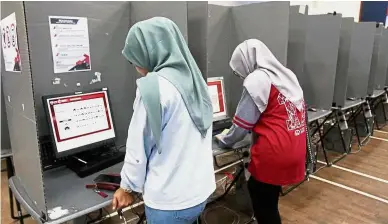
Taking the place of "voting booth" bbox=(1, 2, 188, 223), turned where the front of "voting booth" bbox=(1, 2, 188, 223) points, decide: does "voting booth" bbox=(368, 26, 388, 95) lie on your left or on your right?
on your left

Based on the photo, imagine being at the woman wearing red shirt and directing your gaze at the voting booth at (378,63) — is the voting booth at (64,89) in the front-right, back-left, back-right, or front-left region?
back-left

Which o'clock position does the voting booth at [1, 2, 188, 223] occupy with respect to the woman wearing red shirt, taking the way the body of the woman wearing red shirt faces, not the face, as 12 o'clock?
The voting booth is roughly at 10 o'clock from the woman wearing red shirt.

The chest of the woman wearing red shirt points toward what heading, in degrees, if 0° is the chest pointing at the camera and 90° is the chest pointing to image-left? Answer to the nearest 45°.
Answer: approximately 135°

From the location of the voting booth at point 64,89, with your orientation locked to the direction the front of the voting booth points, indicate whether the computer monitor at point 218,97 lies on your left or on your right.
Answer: on your left

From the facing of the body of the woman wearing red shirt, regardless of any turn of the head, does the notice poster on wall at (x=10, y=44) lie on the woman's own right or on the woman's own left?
on the woman's own left

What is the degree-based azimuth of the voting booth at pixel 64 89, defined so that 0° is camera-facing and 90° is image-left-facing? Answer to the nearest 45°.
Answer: approximately 315°

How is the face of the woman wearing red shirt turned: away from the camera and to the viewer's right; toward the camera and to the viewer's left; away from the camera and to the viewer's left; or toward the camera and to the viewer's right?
away from the camera and to the viewer's left
